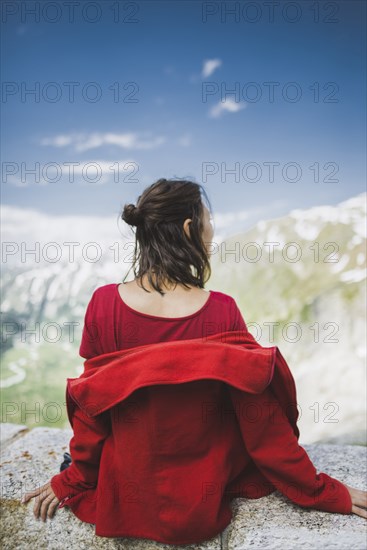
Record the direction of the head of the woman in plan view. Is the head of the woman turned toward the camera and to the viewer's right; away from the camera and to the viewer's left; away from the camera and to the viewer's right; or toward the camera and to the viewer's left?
away from the camera and to the viewer's right

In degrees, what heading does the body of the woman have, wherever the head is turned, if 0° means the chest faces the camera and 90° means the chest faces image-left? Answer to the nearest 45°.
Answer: approximately 180°
